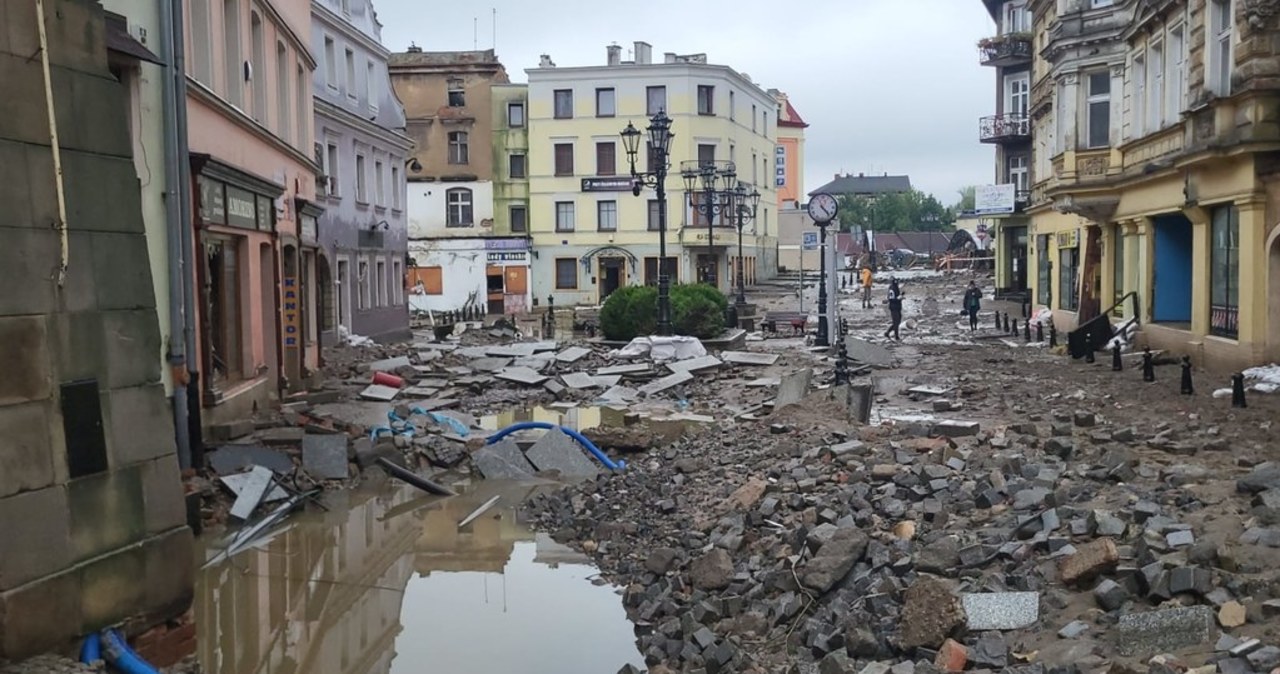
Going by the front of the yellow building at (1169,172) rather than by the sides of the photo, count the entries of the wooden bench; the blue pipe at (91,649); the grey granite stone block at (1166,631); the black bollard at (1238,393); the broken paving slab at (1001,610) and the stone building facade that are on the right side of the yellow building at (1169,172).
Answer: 1

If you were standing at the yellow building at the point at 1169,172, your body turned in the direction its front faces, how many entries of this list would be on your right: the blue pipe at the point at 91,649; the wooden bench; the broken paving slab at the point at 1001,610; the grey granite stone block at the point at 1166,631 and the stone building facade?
1

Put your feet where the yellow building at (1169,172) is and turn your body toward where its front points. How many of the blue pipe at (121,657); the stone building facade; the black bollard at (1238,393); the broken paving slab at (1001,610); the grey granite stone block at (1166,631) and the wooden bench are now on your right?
1

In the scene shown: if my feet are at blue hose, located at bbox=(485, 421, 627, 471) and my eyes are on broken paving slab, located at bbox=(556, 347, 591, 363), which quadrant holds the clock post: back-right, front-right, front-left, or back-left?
front-right

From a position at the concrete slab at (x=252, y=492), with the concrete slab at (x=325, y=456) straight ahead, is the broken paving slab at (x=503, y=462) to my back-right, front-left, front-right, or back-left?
front-right

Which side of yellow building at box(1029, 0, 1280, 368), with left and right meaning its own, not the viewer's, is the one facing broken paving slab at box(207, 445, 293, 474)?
front

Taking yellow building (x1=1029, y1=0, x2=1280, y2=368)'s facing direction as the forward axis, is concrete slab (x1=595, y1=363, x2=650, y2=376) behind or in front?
in front

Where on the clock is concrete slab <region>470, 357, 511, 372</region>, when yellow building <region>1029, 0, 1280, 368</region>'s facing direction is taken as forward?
The concrete slab is roughly at 1 o'clock from the yellow building.

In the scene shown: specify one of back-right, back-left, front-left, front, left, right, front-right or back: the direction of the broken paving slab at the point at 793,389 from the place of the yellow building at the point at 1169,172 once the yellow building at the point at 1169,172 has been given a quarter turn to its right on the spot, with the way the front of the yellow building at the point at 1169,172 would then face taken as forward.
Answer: left

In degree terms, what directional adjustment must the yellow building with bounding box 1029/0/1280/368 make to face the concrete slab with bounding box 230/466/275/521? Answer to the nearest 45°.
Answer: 0° — it already faces it

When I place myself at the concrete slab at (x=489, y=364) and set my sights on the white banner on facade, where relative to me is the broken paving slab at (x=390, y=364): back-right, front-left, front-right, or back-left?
back-left

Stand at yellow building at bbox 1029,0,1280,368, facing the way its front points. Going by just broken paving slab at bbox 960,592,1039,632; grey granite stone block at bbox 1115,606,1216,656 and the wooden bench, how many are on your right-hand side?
1

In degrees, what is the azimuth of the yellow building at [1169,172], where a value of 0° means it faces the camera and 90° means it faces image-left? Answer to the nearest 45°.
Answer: approximately 45°

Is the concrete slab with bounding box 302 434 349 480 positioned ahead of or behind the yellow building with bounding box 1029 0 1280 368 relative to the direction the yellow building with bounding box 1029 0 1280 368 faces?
ahead

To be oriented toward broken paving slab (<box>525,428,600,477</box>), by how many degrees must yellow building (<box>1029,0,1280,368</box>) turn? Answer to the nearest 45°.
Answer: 0° — it already faces it

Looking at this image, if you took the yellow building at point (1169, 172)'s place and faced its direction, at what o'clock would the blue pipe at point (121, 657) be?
The blue pipe is roughly at 11 o'clock from the yellow building.

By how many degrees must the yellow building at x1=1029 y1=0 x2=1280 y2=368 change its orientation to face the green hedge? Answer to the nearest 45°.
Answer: approximately 45° to its right

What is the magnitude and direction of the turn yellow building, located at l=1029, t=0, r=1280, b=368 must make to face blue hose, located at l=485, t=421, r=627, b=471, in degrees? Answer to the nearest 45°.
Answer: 0° — it already faces it
